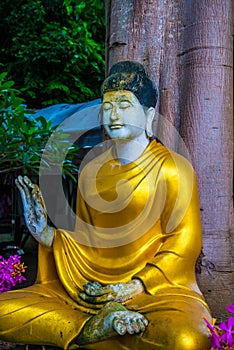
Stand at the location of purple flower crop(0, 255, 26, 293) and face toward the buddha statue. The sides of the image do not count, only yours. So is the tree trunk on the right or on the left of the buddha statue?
left

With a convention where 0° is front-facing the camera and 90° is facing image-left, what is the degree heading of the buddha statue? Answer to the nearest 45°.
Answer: approximately 45°

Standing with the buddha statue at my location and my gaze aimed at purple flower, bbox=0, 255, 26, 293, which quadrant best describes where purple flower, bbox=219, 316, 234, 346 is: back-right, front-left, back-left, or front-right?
back-left

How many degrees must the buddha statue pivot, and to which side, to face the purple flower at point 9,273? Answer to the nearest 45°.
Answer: approximately 90° to its right

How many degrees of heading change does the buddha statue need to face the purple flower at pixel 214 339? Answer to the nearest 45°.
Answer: approximately 90° to its left

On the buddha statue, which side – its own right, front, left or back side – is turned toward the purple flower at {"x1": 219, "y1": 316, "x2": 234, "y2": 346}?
left
